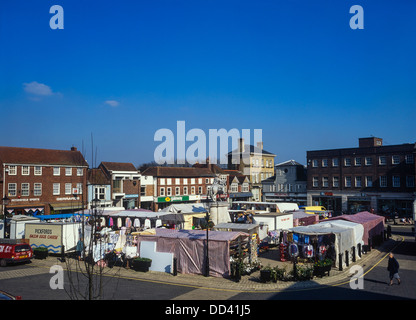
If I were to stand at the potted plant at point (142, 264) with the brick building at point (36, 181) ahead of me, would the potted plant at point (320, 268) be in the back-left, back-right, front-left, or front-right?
back-right

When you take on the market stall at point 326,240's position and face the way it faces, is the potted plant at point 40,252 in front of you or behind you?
in front

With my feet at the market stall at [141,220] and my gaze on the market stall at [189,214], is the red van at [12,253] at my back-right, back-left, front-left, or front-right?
back-right

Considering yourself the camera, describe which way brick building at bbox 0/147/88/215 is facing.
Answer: facing the viewer

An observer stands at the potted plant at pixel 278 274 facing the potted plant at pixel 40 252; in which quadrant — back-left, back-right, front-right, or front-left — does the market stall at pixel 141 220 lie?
front-right
